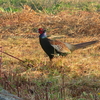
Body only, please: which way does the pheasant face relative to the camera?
to the viewer's left
